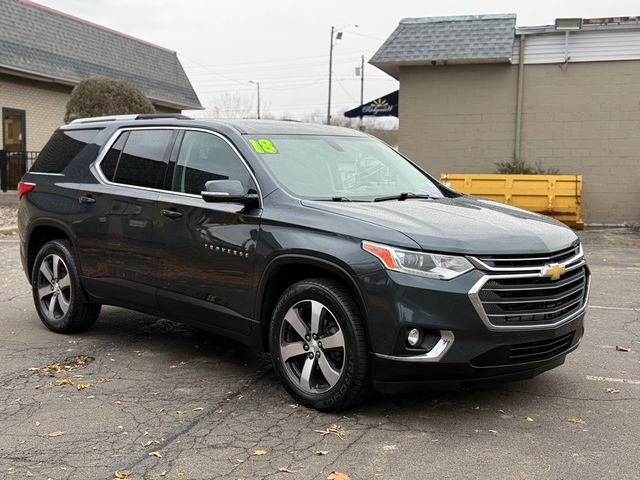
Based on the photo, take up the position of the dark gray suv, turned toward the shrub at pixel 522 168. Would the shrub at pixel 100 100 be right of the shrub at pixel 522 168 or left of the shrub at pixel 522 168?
left

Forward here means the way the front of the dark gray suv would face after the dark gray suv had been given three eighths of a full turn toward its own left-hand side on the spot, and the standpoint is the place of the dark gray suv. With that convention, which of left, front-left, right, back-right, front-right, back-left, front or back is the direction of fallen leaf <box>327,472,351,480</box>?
back

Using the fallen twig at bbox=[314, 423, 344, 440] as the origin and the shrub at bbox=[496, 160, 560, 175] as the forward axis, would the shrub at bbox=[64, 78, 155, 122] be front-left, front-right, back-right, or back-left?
front-left

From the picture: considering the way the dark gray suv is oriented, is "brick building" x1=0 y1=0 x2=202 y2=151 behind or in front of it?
behind

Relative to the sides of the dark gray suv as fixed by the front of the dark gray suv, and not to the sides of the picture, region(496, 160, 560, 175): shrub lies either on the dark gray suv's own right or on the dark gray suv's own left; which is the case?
on the dark gray suv's own left

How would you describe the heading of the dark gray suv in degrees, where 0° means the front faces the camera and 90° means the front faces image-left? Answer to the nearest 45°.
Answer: approximately 315°

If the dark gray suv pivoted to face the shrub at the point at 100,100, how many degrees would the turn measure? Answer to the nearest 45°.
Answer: approximately 135° to its left
